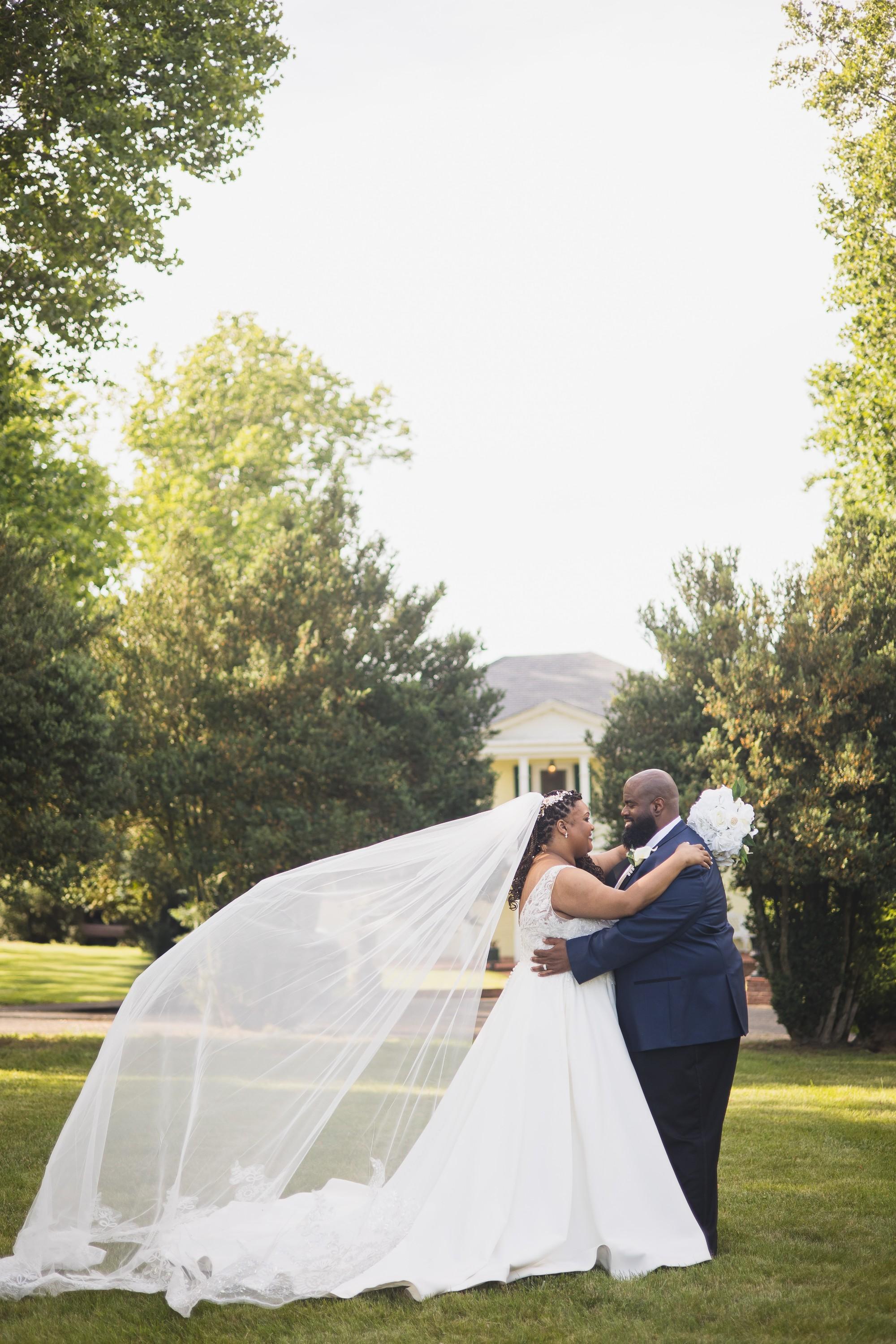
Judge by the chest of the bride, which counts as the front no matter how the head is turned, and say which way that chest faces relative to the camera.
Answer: to the viewer's right

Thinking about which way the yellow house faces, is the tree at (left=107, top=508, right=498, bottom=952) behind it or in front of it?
in front

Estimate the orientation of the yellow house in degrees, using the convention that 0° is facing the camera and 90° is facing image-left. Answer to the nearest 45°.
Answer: approximately 0°

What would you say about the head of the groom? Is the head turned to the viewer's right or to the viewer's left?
to the viewer's left

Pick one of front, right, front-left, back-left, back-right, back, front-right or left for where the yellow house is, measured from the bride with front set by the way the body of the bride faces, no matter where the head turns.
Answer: left

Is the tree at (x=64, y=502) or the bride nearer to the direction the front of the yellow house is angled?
the bride

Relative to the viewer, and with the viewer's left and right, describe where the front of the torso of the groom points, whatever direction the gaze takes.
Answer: facing to the left of the viewer

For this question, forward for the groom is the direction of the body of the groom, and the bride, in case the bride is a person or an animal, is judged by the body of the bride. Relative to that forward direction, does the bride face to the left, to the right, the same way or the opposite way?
the opposite way

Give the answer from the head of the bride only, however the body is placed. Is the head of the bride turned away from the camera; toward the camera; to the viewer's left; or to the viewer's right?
to the viewer's right
